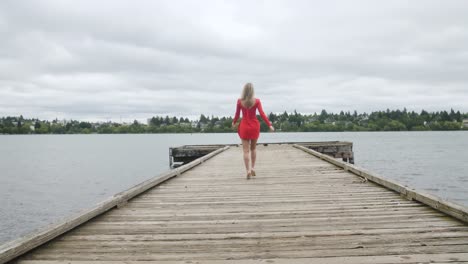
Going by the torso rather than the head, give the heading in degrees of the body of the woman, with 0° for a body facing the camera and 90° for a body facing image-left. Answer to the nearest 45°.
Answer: approximately 180°
